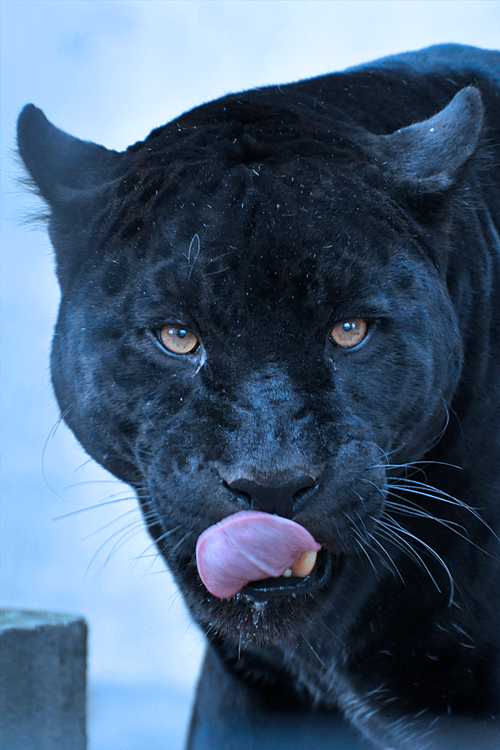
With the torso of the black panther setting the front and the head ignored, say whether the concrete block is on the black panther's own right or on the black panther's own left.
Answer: on the black panther's own right

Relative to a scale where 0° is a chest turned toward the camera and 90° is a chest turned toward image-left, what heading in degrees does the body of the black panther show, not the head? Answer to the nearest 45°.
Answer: approximately 0°
